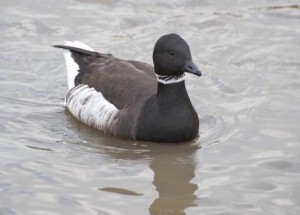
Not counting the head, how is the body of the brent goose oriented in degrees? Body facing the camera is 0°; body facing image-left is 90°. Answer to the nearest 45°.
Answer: approximately 315°
